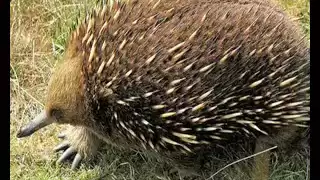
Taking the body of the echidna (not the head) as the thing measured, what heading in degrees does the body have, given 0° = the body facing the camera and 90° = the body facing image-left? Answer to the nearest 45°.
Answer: approximately 90°
